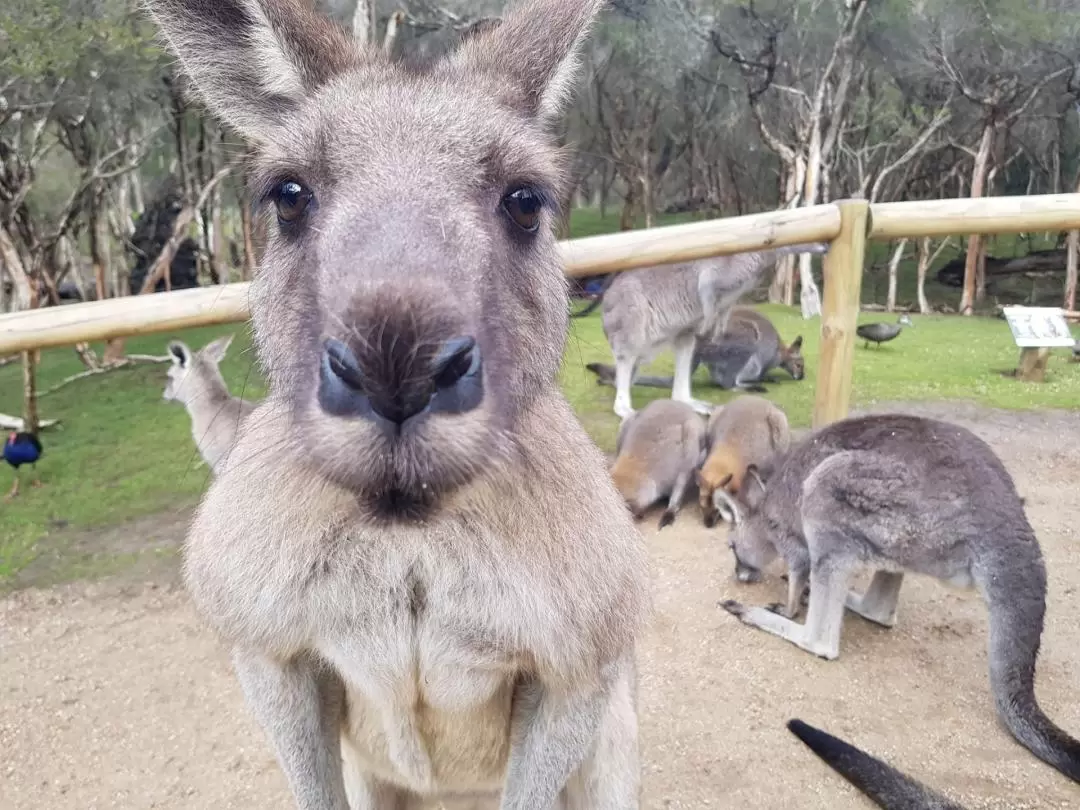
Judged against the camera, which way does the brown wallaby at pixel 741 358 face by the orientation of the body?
to the viewer's right

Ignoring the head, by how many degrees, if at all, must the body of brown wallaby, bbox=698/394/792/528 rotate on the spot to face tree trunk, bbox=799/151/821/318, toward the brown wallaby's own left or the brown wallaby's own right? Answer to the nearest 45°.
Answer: approximately 135° to the brown wallaby's own right

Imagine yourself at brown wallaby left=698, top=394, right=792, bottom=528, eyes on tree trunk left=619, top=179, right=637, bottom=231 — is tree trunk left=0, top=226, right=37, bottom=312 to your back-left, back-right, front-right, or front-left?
front-left

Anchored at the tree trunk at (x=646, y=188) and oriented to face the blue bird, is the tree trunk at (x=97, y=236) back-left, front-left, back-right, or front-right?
front-right

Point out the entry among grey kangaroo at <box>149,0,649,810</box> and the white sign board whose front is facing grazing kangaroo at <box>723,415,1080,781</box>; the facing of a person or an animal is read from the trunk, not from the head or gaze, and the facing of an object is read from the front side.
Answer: the white sign board

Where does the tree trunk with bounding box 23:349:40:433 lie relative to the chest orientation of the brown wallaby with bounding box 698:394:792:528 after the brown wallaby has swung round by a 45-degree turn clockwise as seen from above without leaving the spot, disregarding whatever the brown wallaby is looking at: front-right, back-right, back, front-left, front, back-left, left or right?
front

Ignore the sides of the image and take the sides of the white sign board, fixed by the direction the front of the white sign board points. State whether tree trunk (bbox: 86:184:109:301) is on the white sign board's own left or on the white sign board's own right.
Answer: on the white sign board's own right

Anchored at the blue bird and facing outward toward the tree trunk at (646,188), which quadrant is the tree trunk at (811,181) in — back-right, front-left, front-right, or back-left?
front-right

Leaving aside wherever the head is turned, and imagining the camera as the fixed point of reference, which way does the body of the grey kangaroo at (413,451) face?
toward the camera

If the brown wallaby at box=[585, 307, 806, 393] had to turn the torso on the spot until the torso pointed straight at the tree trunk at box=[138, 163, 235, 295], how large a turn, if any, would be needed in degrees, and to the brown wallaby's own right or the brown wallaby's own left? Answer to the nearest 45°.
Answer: approximately 180°

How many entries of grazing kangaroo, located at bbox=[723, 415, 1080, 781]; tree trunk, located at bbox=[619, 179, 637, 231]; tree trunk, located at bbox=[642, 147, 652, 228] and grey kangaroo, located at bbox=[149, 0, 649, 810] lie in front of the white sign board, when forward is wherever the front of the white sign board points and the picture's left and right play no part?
2

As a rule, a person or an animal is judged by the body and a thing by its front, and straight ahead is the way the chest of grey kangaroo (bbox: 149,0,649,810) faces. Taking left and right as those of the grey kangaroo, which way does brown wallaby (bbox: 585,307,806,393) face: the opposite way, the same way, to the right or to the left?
to the left
